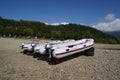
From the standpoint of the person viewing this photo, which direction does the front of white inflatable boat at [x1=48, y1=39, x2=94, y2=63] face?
facing away from the viewer and to the right of the viewer
